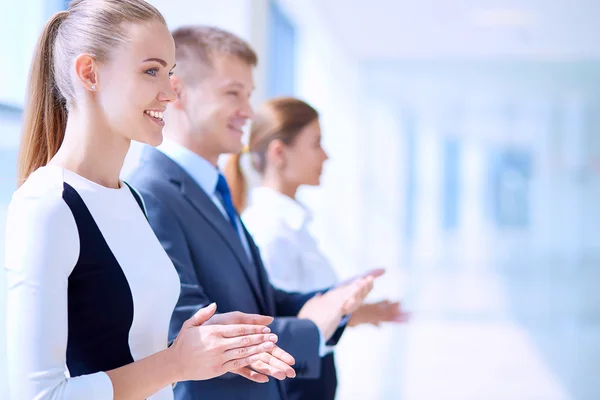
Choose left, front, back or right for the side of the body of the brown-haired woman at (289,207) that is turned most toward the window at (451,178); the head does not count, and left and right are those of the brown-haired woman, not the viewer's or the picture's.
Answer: left

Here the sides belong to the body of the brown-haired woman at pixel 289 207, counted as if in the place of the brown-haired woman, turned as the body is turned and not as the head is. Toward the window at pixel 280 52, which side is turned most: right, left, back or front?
left

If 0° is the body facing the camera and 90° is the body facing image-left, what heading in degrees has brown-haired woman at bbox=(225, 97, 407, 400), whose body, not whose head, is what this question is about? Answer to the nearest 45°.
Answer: approximately 270°

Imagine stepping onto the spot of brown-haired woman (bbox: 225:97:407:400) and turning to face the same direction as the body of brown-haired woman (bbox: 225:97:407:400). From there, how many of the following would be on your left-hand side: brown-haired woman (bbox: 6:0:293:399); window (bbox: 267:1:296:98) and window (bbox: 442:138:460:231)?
2

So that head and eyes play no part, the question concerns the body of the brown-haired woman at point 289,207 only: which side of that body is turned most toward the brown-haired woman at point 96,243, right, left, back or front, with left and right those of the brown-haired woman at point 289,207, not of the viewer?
right

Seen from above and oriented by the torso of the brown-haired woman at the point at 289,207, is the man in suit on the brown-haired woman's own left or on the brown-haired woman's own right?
on the brown-haired woman's own right

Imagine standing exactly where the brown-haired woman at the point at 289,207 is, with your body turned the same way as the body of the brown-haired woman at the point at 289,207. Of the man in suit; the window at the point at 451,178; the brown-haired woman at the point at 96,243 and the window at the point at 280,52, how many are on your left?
2

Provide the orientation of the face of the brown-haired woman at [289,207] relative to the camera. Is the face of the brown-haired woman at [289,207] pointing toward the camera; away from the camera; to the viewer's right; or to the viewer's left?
to the viewer's right
